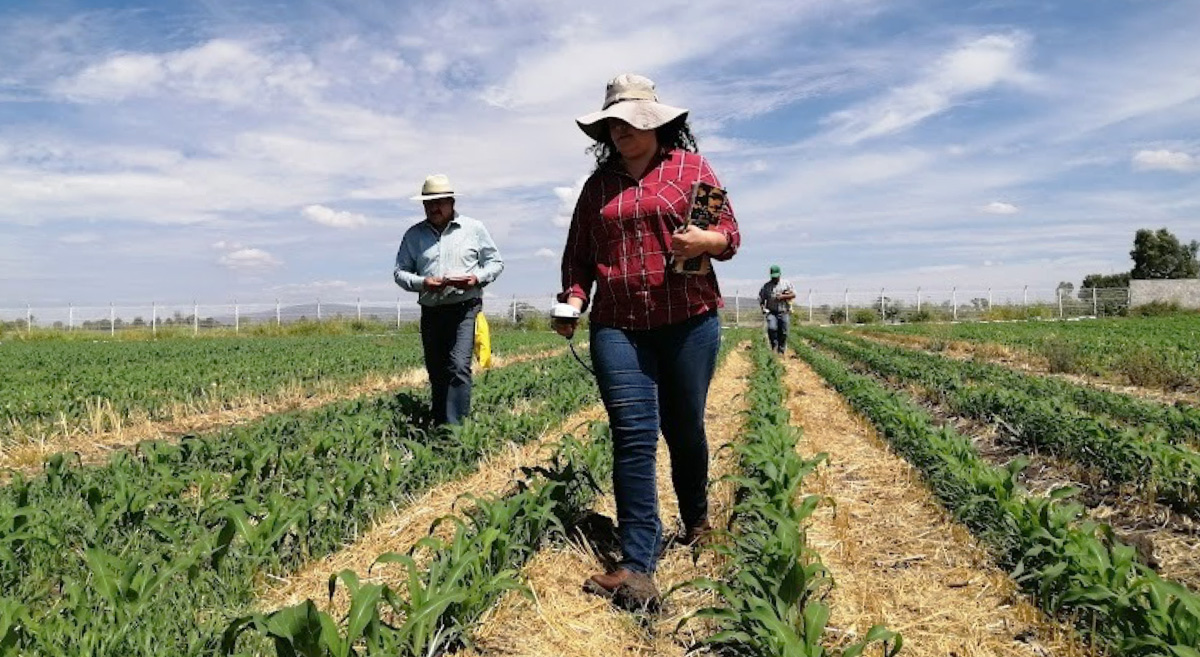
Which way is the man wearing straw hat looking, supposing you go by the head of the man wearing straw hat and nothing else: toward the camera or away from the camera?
toward the camera

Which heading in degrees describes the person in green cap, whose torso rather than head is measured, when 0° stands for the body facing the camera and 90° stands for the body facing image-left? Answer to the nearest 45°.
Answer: approximately 0°

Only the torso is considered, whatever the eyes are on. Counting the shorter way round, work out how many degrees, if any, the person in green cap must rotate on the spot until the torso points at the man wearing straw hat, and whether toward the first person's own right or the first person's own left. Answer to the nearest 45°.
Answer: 0° — they already face them

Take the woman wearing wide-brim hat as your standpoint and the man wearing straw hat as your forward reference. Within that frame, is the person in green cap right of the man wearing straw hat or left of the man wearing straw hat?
right

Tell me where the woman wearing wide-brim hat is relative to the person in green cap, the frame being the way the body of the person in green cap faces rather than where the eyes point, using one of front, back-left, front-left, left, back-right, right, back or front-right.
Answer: front
